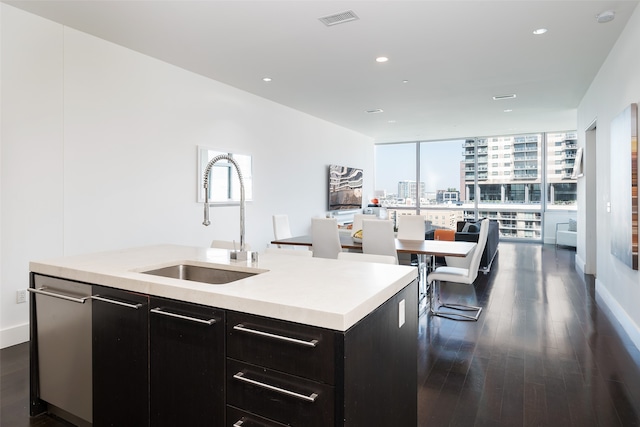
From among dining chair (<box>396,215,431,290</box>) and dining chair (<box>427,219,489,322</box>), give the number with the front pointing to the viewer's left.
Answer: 1

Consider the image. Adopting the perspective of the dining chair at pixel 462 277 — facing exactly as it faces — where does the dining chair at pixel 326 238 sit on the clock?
the dining chair at pixel 326 238 is roughly at 12 o'clock from the dining chair at pixel 462 277.

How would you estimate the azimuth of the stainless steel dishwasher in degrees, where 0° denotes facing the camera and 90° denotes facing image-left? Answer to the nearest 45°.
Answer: approximately 45°

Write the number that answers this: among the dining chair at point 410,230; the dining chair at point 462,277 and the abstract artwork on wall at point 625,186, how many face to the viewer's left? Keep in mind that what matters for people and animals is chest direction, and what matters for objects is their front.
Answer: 2

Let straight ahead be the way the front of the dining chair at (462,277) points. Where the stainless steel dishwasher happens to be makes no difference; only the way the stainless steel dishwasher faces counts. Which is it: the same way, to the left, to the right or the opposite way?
to the left

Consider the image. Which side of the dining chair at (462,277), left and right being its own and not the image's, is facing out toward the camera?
left

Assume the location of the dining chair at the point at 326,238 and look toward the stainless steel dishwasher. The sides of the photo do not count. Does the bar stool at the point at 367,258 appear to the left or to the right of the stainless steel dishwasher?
left

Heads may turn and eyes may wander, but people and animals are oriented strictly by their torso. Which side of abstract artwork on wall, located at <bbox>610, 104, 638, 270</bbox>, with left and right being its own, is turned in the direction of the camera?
left
